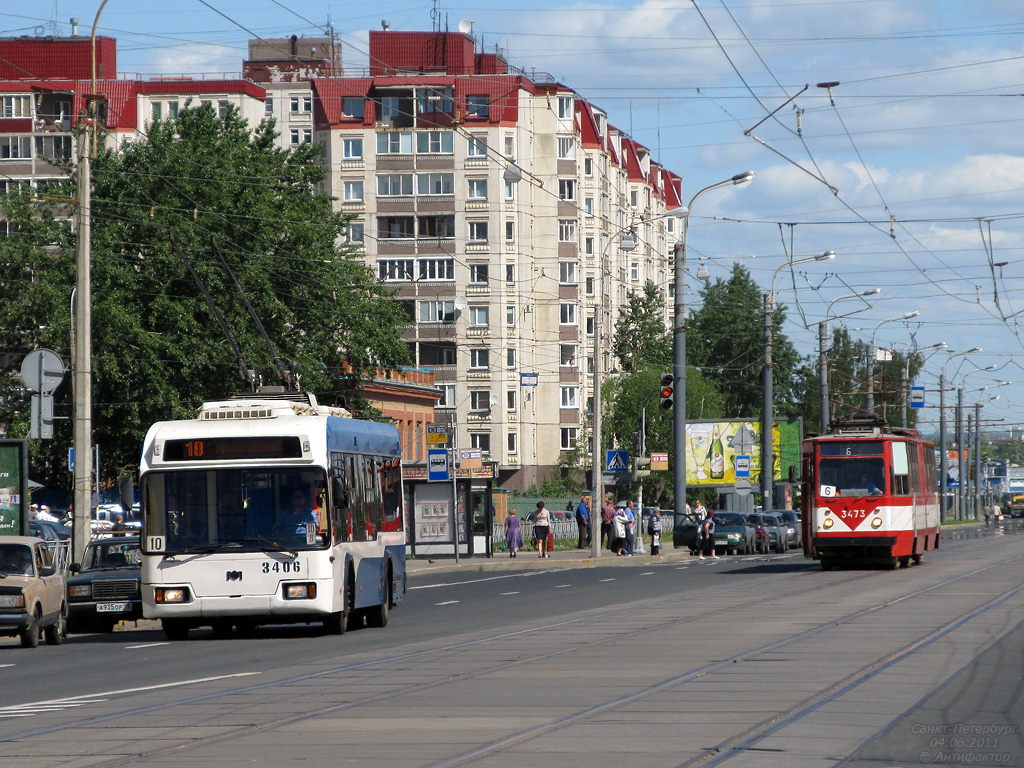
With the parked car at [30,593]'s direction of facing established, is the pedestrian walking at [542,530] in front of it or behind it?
behind

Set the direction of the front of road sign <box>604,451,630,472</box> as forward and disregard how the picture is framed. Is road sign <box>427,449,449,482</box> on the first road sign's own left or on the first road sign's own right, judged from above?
on the first road sign's own right

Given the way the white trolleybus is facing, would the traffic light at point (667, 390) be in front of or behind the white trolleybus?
behind

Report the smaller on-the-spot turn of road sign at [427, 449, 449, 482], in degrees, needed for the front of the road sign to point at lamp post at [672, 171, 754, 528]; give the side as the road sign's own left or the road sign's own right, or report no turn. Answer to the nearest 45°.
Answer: approximately 135° to the road sign's own left

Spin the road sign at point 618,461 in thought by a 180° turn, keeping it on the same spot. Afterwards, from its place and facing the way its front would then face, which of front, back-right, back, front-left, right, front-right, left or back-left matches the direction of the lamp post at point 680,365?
front-right

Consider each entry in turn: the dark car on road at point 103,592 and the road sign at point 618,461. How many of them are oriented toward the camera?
2
